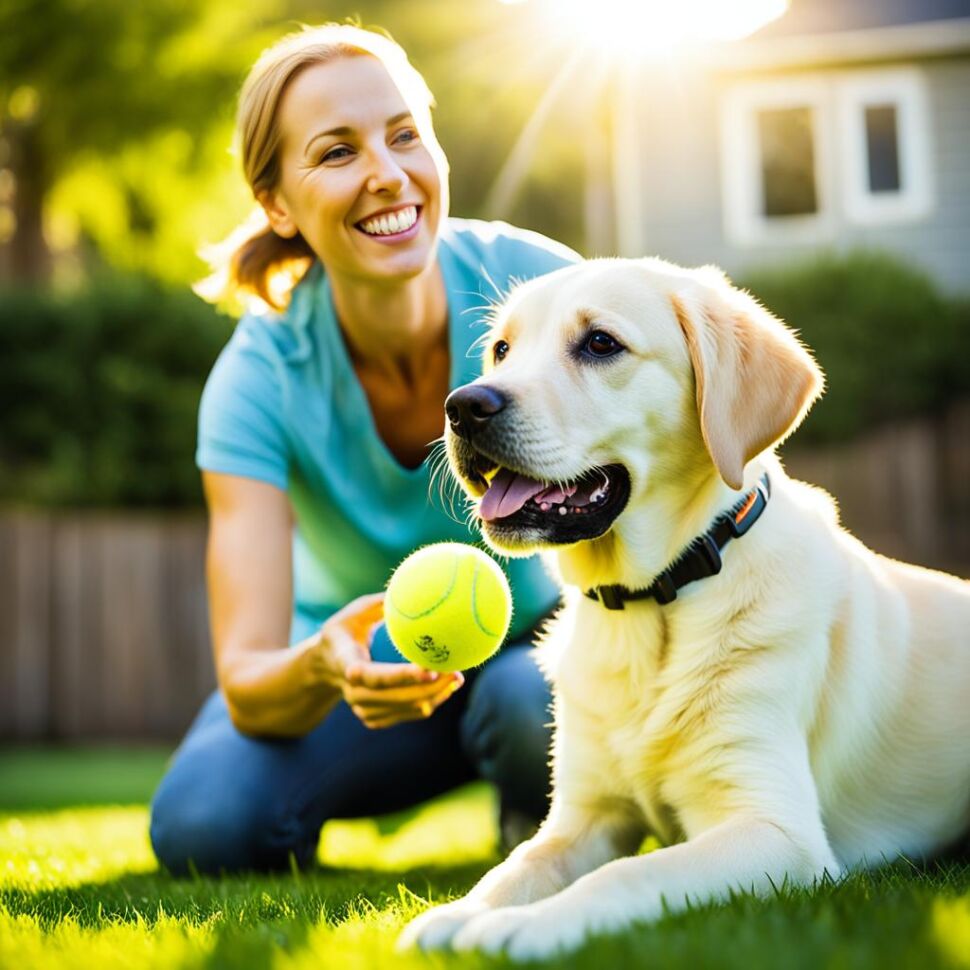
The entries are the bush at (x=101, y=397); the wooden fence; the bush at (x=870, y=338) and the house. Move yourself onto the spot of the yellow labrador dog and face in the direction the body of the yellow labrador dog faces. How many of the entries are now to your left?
0

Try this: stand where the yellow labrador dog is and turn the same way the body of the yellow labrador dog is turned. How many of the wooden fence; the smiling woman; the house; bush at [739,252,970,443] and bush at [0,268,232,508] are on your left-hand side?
0

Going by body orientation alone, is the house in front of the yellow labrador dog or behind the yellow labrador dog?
behind

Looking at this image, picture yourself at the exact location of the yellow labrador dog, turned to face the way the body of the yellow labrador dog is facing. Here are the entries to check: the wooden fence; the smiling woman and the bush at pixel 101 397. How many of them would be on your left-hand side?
0

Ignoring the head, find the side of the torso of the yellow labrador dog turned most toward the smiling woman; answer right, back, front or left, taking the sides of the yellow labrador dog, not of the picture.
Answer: right

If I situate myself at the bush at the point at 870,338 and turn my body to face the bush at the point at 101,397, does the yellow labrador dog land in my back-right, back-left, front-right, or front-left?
front-left

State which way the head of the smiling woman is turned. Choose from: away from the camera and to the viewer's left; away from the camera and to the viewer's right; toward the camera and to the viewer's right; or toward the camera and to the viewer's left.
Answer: toward the camera and to the viewer's right

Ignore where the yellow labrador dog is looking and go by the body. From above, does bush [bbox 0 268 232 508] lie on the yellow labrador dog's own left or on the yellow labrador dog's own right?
on the yellow labrador dog's own right

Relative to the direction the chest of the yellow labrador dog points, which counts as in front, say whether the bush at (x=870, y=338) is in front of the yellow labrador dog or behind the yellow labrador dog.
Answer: behind

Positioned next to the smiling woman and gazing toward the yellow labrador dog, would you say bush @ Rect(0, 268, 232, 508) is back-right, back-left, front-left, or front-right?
back-left

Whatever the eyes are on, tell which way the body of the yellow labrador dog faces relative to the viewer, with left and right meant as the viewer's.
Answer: facing the viewer and to the left of the viewer
